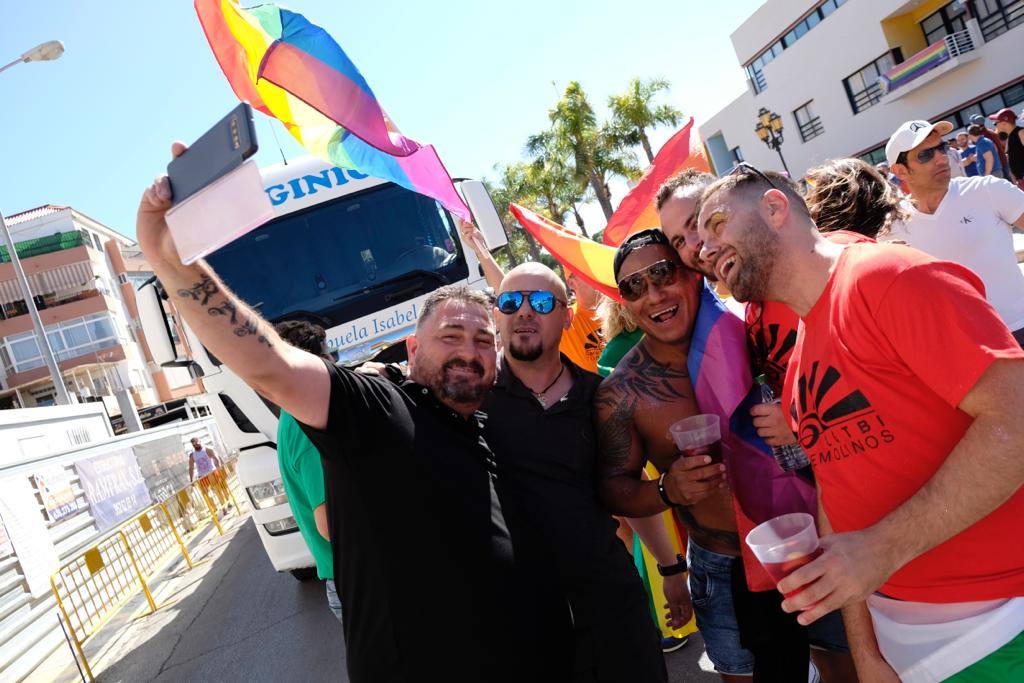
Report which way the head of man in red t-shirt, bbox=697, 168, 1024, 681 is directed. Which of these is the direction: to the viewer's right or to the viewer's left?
to the viewer's left

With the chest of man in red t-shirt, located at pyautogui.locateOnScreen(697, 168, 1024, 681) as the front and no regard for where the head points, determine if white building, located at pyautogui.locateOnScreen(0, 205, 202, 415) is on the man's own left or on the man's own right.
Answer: on the man's own right

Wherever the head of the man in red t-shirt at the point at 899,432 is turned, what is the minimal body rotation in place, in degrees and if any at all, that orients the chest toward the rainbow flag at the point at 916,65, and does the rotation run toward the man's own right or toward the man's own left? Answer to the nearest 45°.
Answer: approximately 135° to the man's own right

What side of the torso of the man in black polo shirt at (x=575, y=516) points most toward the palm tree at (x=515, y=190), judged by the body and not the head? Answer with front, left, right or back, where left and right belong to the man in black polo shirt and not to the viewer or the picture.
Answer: back

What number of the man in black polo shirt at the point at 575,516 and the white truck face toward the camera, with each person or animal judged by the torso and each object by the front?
2

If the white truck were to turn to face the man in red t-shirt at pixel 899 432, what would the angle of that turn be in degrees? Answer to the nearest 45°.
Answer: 0° — it already faces them

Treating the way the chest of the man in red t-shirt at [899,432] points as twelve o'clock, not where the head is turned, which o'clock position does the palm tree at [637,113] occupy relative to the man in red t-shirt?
The palm tree is roughly at 4 o'clock from the man in red t-shirt.

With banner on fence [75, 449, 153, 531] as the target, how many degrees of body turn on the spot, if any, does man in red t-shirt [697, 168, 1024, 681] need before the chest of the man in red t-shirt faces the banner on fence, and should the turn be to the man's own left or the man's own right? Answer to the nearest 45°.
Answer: approximately 90° to the man's own right

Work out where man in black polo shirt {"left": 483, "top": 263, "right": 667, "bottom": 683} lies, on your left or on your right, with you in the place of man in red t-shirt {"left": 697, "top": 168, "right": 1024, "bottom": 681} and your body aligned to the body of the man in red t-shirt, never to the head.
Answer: on your right

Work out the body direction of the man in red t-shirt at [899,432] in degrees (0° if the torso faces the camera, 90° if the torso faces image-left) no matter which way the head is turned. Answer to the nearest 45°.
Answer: approximately 45°

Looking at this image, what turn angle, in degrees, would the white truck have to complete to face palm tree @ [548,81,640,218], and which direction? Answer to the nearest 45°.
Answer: approximately 135° to its left

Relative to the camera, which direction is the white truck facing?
toward the camera

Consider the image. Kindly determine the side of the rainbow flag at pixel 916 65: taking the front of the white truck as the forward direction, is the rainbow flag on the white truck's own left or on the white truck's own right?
on the white truck's own left

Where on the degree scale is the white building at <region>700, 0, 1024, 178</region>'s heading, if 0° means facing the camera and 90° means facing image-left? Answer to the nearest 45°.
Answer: approximately 45°
